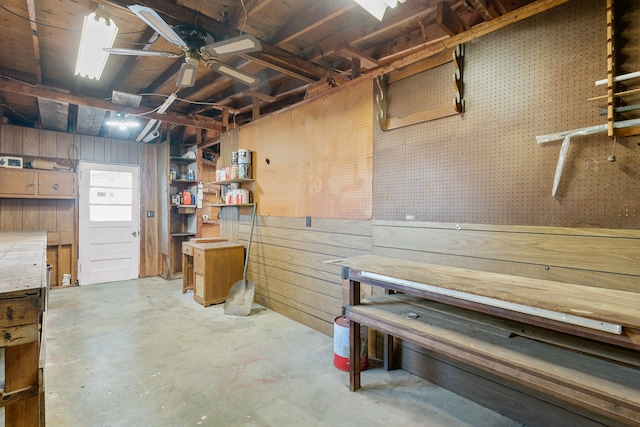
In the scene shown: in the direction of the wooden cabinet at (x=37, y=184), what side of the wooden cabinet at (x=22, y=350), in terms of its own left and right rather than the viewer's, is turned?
left

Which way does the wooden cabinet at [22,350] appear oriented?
to the viewer's right

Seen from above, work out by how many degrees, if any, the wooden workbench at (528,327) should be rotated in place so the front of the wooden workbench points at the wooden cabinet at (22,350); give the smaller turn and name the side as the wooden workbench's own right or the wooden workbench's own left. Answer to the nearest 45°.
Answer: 0° — it already faces it

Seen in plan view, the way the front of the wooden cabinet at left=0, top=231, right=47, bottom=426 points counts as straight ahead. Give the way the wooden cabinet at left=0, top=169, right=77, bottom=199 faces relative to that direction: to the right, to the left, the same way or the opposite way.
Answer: to the right

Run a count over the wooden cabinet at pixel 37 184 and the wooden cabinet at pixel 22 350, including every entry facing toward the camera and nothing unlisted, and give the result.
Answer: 1

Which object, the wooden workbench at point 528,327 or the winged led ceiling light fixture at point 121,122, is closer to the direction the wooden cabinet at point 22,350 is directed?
the wooden workbench

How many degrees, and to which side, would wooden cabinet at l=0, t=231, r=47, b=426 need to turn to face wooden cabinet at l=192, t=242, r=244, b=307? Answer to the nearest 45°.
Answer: approximately 45° to its left

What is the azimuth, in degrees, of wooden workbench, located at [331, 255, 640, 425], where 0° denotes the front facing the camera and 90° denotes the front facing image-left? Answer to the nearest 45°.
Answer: approximately 45°
